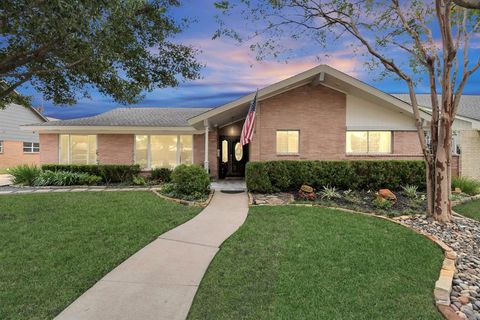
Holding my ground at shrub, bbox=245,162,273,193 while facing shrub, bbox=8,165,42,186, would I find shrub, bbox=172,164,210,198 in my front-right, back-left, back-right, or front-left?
front-left

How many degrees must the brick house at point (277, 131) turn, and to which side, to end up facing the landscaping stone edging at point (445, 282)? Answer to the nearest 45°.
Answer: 0° — it already faces it

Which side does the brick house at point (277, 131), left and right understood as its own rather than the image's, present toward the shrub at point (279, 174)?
front

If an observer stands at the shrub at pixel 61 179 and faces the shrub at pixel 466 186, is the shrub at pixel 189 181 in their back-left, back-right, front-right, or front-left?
front-right

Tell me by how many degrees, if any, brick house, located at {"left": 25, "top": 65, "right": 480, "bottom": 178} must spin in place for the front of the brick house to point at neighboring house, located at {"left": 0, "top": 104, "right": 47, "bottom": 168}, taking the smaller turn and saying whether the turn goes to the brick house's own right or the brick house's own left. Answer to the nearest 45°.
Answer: approximately 135° to the brick house's own right

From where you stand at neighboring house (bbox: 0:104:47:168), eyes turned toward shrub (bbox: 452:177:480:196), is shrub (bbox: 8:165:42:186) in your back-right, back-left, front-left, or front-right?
front-right

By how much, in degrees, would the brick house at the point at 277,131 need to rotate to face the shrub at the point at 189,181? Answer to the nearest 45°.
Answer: approximately 45° to its right

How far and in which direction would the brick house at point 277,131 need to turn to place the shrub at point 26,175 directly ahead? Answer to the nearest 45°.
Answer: approximately 90° to its right

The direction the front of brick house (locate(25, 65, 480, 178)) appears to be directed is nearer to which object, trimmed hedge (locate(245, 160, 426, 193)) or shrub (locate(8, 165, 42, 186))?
the trimmed hedge

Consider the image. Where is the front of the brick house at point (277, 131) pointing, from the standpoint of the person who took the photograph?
facing the viewer
